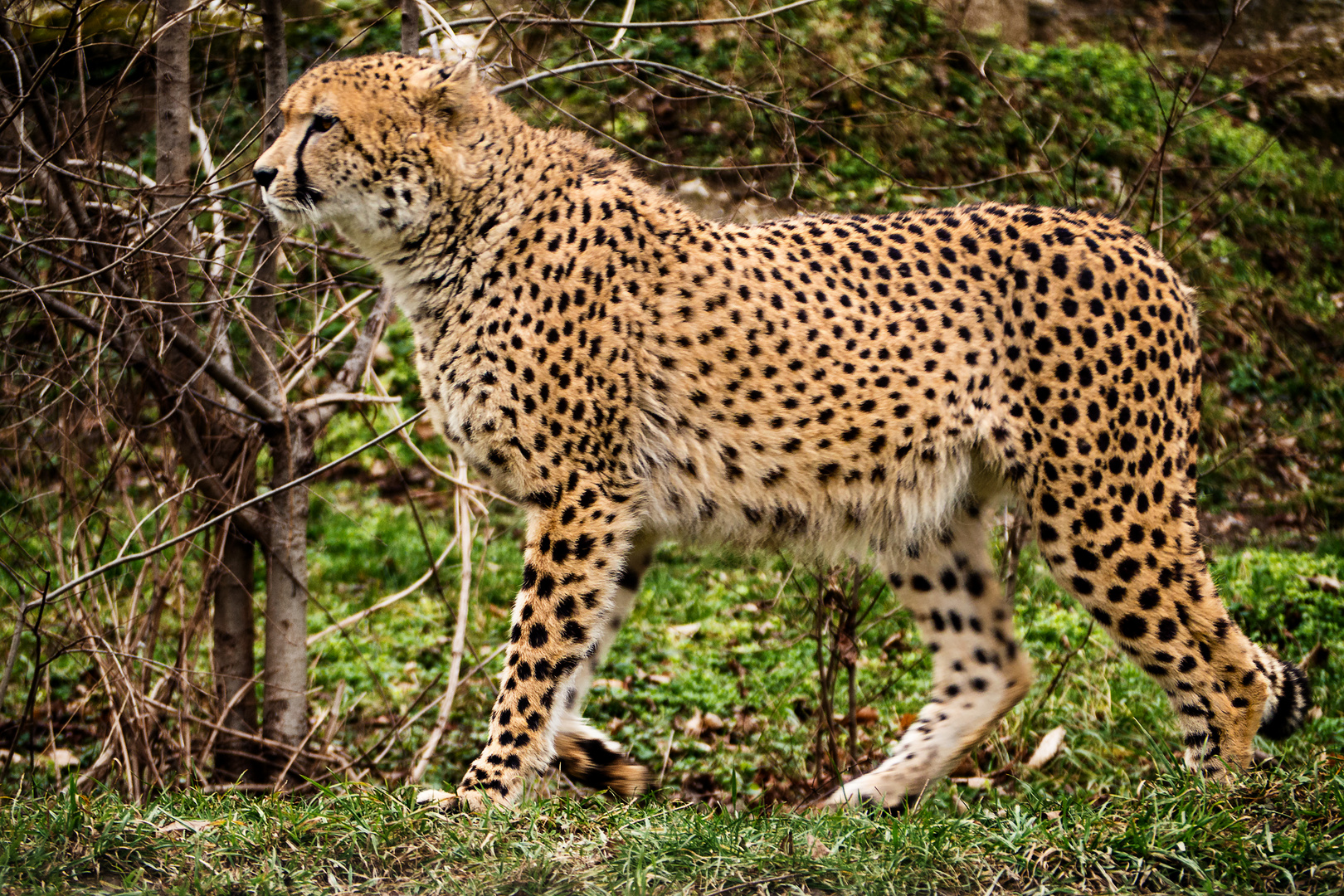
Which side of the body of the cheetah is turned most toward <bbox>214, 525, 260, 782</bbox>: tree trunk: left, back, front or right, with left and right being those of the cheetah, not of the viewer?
front

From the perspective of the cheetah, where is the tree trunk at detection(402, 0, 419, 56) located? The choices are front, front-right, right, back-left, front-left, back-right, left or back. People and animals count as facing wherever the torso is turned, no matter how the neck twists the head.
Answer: front-right

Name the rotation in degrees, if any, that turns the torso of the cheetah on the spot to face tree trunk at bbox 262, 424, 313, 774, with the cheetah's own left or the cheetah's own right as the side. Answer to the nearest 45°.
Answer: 0° — it already faces it

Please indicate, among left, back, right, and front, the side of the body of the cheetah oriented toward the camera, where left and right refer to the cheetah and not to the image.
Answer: left

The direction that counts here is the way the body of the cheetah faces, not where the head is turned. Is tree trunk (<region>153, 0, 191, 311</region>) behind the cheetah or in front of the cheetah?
in front

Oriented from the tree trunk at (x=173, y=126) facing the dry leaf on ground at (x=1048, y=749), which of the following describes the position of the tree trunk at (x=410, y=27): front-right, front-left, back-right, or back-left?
front-left
